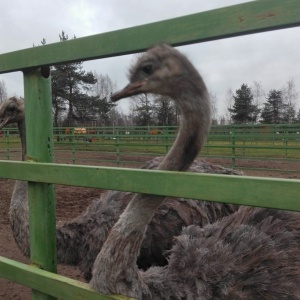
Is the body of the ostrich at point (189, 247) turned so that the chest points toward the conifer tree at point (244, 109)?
no

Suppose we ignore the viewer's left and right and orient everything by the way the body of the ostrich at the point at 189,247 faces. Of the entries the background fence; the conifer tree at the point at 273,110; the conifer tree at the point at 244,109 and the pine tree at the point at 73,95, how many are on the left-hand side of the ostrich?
0

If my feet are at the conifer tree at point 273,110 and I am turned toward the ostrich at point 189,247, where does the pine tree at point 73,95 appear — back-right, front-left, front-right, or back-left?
front-right

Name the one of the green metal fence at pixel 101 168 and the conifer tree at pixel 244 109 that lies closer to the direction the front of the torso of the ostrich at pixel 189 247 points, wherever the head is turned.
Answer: the green metal fence

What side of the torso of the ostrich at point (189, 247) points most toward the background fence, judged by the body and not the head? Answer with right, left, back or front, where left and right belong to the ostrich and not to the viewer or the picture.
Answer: right

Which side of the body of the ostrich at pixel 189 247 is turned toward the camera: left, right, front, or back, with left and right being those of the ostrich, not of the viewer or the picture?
left

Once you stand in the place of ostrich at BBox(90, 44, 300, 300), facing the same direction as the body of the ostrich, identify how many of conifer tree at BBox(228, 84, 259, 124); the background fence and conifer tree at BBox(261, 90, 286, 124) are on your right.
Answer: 3

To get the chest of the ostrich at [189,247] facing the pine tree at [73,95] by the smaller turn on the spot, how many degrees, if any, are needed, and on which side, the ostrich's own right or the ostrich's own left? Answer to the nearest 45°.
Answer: approximately 90° to the ostrich's own right

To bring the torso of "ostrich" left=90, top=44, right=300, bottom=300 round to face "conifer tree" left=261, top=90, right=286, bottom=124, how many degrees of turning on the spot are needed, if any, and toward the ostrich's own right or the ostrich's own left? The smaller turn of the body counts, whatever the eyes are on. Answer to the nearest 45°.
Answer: approximately 90° to the ostrich's own right
